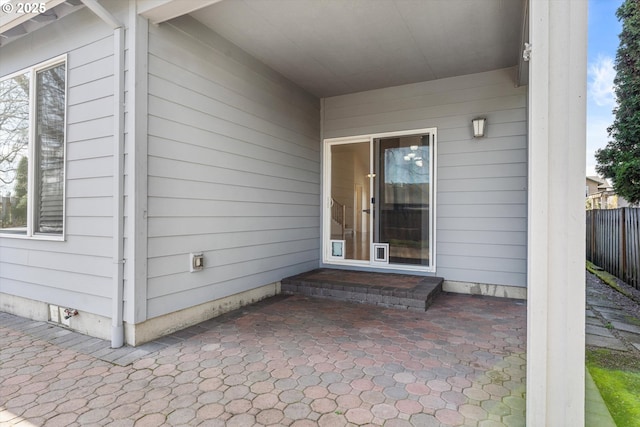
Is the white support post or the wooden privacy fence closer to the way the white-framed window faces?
the white support post

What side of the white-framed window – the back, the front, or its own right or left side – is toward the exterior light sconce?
left

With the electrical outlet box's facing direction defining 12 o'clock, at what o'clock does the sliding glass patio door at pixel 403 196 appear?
The sliding glass patio door is roughly at 10 o'clock from the electrical outlet box.

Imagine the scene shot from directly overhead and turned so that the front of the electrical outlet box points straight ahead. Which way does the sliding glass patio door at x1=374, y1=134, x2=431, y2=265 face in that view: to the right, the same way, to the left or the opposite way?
to the right

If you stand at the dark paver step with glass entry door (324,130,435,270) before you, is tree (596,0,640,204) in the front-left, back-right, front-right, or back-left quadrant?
front-right

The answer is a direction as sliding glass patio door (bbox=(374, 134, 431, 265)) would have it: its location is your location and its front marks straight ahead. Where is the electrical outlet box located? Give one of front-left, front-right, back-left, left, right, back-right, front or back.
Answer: front-right

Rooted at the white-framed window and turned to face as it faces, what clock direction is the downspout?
The downspout is roughly at 10 o'clock from the white-framed window.

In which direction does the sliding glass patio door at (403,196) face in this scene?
toward the camera

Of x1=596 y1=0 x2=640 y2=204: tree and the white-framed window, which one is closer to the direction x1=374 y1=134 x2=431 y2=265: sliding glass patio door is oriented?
the white-framed window

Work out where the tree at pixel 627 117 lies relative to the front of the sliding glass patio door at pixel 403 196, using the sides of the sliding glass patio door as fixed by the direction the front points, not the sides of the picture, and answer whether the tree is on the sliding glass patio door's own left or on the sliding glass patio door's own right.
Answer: on the sliding glass patio door's own left

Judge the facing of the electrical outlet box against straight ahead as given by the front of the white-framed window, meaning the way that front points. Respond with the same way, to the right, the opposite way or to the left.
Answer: to the left

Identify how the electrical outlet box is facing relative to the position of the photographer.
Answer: facing the viewer and to the right of the viewer

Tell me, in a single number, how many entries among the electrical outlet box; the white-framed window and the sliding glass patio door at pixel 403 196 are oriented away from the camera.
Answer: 0

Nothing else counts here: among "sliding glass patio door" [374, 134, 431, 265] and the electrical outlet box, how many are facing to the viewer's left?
0

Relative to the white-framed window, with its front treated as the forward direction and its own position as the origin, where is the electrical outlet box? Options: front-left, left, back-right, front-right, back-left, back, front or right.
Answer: left

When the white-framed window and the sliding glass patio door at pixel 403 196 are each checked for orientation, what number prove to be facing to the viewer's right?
0

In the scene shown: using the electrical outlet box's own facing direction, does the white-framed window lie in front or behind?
behind
